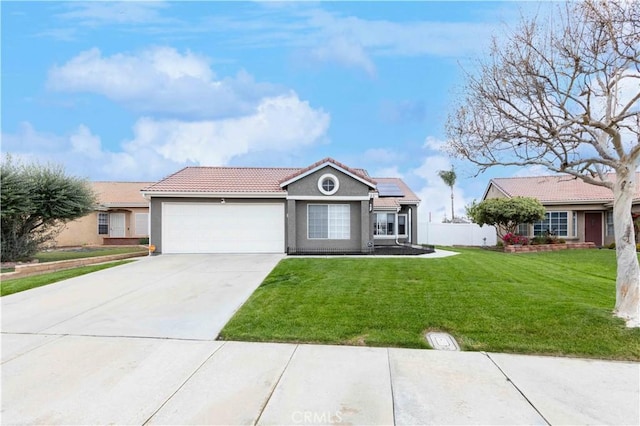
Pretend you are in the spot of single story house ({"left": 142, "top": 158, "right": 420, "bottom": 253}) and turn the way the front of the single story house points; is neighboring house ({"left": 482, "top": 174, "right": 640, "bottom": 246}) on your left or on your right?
on your left

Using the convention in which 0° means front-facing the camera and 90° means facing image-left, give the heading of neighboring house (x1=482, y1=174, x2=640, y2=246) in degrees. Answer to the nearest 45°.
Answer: approximately 0°

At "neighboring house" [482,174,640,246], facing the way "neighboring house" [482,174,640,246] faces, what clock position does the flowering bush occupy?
The flowering bush is roughly at 1 o'clock from the neighboring house.

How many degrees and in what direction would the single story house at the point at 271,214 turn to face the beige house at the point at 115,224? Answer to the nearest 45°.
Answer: approximately 135° to its right

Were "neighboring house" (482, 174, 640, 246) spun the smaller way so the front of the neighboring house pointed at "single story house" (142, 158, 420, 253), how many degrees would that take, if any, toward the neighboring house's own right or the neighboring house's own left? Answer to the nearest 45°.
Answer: approximately 45° to the neighboring house's own right

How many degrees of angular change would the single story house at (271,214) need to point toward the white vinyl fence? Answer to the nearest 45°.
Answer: approximately 135° to its left

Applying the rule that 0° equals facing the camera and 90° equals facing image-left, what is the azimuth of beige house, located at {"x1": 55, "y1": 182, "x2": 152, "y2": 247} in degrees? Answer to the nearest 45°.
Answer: approximately 0°

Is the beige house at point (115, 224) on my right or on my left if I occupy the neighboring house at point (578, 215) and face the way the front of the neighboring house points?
on my right
